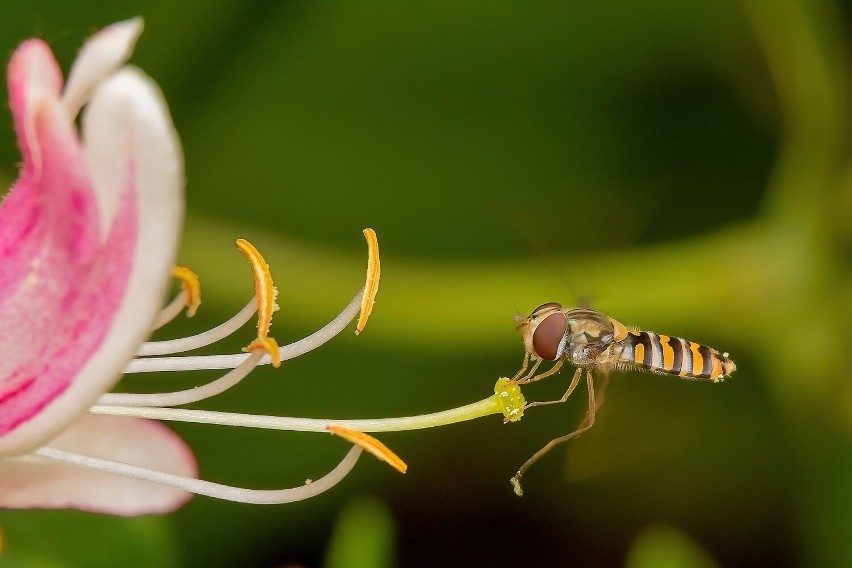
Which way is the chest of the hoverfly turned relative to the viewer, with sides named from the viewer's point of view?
facing to the left of the viewer

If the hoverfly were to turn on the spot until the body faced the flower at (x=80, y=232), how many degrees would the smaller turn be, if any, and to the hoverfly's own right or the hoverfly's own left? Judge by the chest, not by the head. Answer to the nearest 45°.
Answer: approximately 45° to the hoverfly's own left
